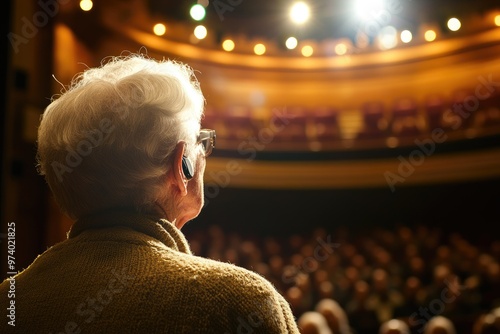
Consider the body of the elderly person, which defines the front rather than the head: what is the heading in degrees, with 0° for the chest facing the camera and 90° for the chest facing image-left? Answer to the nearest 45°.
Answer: approximately 225°

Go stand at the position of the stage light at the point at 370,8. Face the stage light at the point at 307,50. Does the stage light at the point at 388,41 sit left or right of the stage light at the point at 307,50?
right

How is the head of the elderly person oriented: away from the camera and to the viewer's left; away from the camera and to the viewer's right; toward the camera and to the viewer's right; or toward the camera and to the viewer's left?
away from the camera and to the viewer's right
